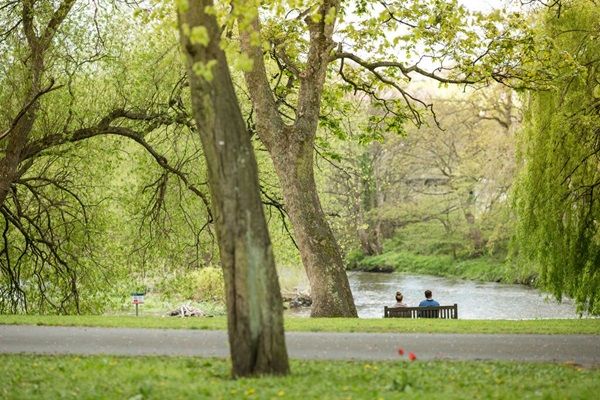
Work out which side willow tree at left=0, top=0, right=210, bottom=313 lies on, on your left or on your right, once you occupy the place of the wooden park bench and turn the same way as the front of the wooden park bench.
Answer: on your left

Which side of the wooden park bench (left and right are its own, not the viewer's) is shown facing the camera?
back

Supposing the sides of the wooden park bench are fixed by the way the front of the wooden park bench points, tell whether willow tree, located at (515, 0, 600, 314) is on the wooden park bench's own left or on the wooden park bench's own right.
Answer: on the wooden park bench's own right

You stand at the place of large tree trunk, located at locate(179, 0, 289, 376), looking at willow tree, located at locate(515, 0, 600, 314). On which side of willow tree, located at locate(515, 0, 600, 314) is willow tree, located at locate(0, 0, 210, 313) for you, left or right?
left

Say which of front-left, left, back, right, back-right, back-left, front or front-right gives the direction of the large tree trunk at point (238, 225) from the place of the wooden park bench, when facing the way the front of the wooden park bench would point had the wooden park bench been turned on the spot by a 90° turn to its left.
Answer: left
